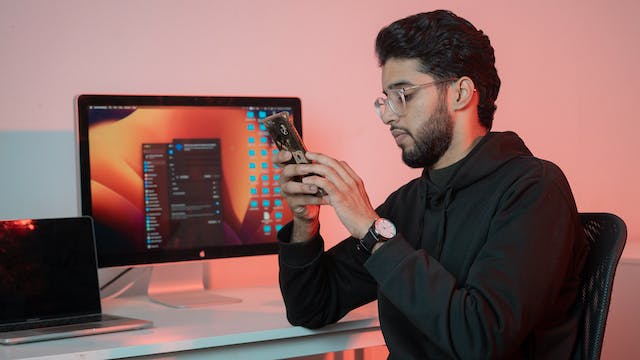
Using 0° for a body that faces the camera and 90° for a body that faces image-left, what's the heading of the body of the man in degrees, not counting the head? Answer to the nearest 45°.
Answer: approximately 45°

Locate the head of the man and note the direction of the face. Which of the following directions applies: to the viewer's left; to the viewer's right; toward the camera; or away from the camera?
to the viewer's left

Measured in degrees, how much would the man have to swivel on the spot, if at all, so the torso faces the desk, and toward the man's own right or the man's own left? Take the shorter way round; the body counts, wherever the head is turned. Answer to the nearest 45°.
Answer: approximately 45° to the man's own right
